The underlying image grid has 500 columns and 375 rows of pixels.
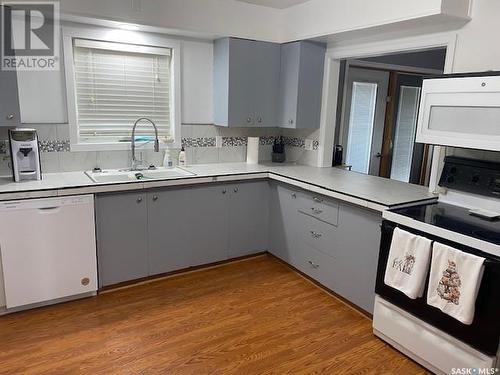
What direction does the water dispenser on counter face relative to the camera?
toward the camera

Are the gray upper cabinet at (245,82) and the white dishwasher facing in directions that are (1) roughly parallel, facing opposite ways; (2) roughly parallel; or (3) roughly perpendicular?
roughly parallel

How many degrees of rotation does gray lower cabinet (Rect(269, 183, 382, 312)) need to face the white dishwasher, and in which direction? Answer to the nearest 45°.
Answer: approximately 45° to its right

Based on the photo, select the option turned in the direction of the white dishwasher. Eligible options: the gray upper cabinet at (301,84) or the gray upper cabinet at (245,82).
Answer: the gray upper cabinet at (301,84)

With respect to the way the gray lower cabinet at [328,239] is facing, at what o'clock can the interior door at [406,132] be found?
The interior door is roughly at 5 o'clock from the gray lower cabinet.

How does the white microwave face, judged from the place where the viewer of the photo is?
facing the viewer and to the left of the viewer

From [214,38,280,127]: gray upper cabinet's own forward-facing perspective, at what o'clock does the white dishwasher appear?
The white dishwasher is roughly at 3 o'clock from the gray upper cabinet.

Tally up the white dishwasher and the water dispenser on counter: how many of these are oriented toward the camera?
2

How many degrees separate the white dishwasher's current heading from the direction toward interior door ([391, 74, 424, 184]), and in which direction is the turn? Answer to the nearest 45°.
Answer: approximately 90° to its left

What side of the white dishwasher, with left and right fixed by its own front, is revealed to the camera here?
front

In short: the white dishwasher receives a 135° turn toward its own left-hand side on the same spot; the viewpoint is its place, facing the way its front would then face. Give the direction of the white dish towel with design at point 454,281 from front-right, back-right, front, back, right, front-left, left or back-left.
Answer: right

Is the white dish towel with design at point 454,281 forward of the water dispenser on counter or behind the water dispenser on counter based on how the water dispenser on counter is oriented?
forward

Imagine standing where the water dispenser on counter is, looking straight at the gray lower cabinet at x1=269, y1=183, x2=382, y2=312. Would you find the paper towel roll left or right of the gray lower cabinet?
left

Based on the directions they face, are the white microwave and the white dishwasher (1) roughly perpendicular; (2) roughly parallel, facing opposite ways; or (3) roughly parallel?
roughly perpendicular

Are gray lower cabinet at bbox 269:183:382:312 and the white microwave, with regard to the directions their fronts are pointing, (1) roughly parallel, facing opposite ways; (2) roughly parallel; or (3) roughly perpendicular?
roughly parallel

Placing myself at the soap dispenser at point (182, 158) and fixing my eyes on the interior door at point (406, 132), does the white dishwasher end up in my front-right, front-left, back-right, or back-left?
back-right

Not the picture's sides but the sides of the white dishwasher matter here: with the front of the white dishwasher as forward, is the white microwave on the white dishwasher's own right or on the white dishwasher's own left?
on the white dishwasher's own left
